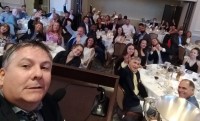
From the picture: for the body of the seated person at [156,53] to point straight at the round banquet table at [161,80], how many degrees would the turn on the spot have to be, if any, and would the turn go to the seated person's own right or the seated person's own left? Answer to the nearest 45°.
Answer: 0° — they already face it

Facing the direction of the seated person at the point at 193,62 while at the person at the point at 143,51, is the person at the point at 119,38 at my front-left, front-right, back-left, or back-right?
back-left

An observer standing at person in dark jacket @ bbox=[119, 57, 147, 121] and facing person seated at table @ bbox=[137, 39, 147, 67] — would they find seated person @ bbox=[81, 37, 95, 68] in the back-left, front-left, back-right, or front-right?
front-left

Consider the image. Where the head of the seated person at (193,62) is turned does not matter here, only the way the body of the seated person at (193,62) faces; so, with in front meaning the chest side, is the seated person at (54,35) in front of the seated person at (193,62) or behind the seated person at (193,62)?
in front

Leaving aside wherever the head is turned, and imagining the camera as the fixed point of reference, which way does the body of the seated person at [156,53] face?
toward the camera

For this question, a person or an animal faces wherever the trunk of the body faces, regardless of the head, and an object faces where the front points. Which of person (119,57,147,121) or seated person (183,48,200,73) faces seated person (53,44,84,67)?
seated person (183,48,200,73)

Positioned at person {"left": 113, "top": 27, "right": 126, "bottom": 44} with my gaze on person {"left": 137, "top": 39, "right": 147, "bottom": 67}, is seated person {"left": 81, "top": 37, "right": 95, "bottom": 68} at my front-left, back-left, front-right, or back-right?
front-right

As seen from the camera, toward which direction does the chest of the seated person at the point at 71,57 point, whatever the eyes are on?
toward the camera

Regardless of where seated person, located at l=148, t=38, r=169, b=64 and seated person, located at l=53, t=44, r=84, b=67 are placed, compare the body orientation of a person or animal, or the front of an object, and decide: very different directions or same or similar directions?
same or similar directions

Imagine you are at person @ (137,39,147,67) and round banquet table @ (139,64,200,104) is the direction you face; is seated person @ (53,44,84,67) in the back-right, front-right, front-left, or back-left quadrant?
front-right

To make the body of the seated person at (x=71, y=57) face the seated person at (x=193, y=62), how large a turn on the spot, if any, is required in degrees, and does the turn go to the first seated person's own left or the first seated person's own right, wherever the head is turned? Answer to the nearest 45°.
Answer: approximately 90° to the first seated person's own left

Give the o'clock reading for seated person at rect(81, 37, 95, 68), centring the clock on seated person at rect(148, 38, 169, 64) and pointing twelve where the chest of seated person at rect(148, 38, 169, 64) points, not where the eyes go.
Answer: seated person at rect(81, 37, 95, 68) is roughly at 2 o'clock from seated person at rect(148, 38, 169, 64).
